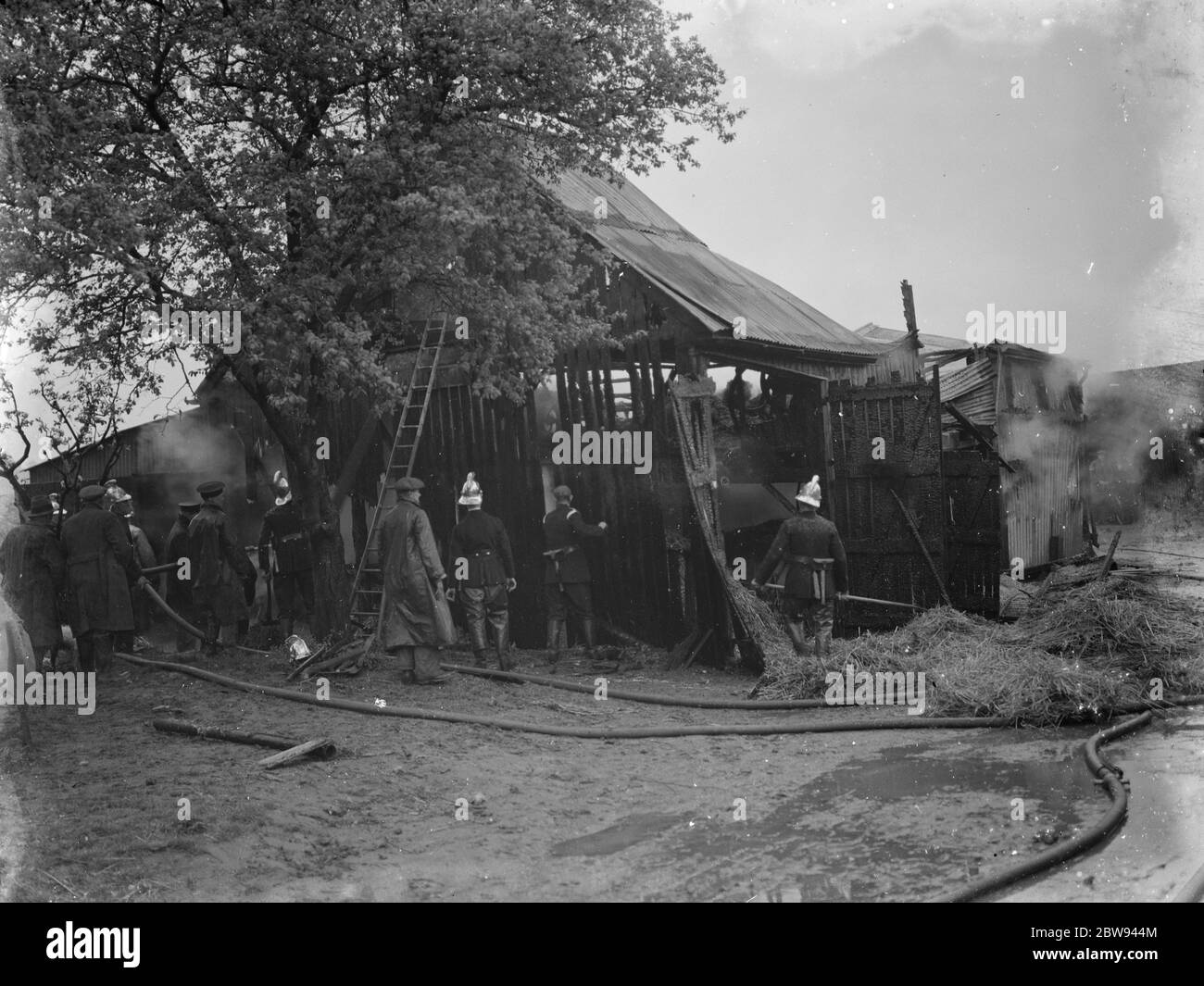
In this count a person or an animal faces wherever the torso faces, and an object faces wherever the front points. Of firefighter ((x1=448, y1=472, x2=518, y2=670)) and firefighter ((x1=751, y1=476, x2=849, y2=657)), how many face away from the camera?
2

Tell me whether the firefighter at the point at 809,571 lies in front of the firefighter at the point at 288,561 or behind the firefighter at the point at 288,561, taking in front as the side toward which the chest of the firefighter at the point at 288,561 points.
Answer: behind

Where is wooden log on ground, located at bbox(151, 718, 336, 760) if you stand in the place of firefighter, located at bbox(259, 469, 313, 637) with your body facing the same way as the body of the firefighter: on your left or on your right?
on your left

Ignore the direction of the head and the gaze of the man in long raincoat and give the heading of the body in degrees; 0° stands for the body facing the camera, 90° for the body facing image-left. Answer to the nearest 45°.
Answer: approximately 225°

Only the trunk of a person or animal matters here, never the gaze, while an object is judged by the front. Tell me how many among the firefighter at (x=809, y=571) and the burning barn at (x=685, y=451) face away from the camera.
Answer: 1

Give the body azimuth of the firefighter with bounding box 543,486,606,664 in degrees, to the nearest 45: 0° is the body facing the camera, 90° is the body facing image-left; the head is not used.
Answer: approximately 225°

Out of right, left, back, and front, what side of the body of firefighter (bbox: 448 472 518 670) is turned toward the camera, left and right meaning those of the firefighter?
back

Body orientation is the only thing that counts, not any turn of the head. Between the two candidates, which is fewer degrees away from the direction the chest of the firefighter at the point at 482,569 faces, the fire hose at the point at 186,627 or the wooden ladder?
the wooden ladder

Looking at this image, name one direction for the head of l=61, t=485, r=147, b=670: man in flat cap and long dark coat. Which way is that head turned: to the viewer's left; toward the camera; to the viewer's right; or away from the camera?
away from the camera

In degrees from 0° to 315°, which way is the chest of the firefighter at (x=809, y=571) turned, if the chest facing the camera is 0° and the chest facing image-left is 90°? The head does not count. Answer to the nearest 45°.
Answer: approximately 180°
